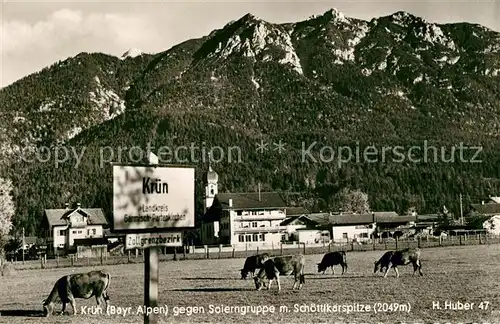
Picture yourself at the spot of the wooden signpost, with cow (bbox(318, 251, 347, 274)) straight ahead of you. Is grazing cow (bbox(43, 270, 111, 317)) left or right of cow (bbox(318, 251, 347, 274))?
left

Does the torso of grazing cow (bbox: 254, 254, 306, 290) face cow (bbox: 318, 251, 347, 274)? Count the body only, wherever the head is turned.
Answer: no

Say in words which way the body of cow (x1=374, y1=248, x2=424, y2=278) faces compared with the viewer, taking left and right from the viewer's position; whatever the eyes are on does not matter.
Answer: facing to the left of the viewer

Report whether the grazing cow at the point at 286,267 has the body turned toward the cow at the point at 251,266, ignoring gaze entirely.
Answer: no

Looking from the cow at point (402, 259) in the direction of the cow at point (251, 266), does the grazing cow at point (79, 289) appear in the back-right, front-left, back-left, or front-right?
front-left

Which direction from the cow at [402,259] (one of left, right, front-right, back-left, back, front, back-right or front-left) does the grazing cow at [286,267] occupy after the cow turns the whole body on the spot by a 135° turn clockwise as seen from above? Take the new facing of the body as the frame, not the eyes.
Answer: back

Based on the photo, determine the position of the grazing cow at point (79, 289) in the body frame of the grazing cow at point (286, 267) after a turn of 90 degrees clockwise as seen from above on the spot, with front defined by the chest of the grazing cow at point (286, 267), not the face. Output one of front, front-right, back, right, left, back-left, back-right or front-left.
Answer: back-left

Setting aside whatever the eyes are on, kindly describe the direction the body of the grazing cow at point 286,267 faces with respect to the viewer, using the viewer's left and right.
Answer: facing to the left of the viewer

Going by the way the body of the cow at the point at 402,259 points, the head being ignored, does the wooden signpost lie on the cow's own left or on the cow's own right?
on the cow's own left

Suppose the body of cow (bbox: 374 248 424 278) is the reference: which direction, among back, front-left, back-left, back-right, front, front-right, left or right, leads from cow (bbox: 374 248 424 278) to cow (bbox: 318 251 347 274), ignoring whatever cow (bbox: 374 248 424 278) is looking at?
front-right
